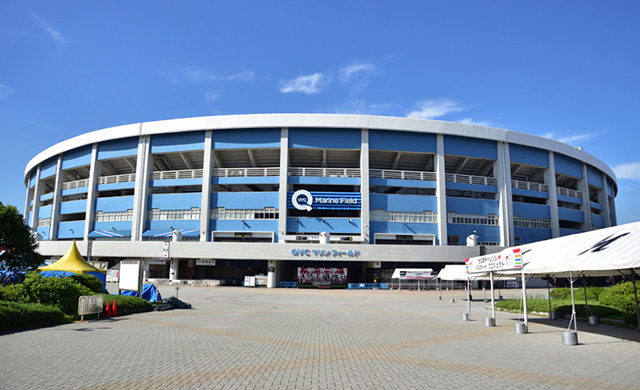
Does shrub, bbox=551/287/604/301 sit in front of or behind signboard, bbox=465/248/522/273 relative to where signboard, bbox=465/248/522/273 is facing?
behind

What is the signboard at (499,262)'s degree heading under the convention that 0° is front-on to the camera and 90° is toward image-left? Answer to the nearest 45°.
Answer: approximately 45°

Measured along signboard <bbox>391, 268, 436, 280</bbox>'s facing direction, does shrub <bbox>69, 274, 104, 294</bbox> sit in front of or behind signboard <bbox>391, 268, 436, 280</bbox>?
in front

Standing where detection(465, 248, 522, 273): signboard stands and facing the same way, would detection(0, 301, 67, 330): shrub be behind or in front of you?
in front

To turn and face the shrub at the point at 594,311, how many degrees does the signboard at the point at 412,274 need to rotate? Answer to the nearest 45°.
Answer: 0° — it already faces it

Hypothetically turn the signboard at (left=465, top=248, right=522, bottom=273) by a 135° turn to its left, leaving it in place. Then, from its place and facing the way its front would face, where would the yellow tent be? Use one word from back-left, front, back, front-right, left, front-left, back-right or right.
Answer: back

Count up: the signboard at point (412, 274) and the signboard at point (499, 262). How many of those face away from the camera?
0

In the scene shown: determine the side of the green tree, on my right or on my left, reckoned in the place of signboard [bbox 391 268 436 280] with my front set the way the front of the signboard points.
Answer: on my right

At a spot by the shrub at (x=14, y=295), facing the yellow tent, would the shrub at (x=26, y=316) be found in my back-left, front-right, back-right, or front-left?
back-right

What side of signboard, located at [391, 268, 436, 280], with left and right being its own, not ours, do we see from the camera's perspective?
front

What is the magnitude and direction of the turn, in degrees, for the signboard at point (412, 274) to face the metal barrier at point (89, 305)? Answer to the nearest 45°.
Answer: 0° — it already faces it
